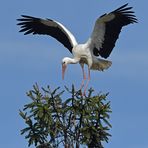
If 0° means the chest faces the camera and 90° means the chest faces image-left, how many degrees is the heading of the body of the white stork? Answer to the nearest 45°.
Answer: approximately 45°
